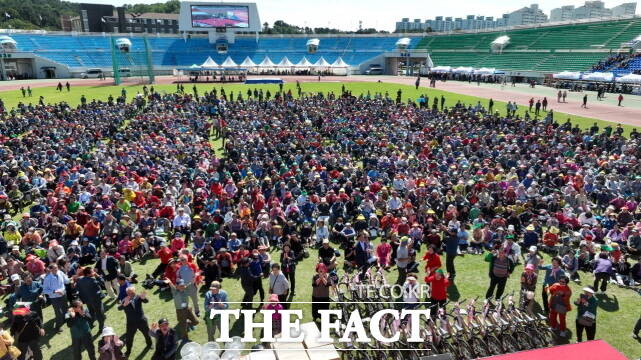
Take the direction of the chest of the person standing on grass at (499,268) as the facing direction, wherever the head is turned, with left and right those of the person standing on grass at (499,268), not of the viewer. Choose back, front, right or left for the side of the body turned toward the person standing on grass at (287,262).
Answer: right

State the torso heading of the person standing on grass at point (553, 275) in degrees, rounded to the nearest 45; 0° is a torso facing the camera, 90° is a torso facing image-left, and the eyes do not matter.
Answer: approximately 45°

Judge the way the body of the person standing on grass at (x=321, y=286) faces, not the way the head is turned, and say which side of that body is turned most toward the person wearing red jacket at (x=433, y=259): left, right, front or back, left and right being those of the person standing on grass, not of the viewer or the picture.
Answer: left

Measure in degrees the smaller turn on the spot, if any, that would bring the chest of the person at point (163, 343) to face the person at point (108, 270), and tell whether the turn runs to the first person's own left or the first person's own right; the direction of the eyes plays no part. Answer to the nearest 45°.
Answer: approximately 180°

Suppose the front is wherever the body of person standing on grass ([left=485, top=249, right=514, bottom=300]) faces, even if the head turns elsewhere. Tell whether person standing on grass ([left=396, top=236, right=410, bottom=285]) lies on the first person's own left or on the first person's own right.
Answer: on the first person's own right

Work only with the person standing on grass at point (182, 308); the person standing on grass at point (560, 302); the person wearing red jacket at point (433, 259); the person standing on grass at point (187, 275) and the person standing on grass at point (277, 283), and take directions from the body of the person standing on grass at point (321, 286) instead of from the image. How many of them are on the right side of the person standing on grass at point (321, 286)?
3
